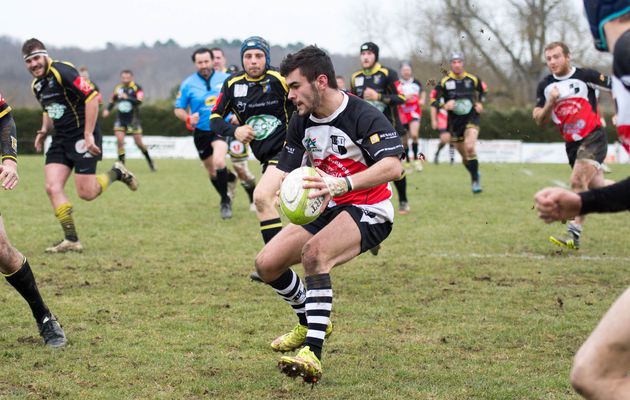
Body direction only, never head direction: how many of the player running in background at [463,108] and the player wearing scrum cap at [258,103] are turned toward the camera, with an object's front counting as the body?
2

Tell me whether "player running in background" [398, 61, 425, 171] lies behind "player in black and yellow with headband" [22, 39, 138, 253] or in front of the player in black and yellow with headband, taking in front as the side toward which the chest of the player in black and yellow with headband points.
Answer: behind

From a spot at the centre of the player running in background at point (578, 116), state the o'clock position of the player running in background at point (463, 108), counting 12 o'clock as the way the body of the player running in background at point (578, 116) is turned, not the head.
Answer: the player running in background at point (463, 108) is roughly at 4 o'clock from the player running in background at point (578, 116).

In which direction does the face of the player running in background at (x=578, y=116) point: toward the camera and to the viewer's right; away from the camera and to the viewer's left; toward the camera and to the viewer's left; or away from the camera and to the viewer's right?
toward the camera and to the viewer's left

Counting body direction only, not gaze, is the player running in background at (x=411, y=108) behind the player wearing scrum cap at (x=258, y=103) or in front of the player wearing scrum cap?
behind

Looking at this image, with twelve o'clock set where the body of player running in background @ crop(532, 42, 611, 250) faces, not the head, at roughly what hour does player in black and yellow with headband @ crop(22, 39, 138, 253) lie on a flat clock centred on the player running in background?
The player in black and yellow with headband is roughly at 1 o'clock from the player running in background.

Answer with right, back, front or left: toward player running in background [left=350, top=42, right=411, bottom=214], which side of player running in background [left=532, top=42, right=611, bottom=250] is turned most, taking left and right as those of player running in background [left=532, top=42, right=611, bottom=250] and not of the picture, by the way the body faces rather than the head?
right

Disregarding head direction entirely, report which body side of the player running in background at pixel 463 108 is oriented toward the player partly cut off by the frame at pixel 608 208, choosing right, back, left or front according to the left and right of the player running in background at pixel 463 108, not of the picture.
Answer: front

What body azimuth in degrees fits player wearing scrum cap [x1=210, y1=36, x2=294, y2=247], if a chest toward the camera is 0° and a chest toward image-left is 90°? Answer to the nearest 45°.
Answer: approximately 0°

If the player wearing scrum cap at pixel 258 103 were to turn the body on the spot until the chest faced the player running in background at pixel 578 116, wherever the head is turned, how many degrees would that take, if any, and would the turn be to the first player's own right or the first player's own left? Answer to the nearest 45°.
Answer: approximately 90° to the first player's own left
